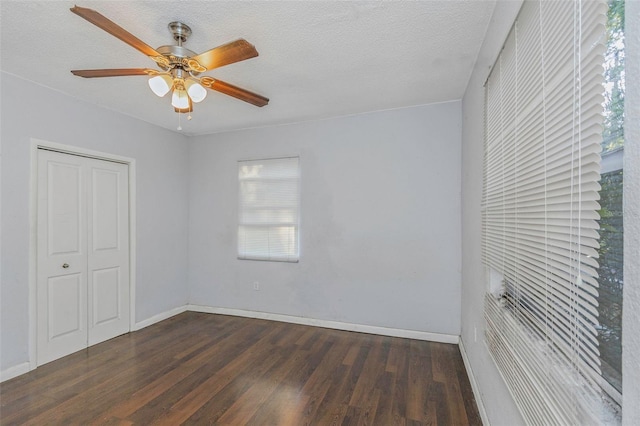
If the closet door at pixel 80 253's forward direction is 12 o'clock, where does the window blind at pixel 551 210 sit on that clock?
The window blind is roughly at 1 o'clock from the closet door.

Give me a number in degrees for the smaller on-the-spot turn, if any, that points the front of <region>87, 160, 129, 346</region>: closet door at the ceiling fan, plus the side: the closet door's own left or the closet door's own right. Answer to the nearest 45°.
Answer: approximately 45° to the closet door's own right

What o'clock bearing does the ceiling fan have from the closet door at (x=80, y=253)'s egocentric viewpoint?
The ceiling fan is roughly at 1 o'clock from the closet door.

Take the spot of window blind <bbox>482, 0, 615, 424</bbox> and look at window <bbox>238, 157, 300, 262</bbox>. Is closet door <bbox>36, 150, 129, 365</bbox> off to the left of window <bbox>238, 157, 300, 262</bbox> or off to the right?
left

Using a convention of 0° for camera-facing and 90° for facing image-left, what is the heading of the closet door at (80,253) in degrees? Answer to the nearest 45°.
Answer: approximately 315°

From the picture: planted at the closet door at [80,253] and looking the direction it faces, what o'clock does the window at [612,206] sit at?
The window is roughly at 1 o'clock from the closet door.

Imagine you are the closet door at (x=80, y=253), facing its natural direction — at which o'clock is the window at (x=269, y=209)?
The window is roughly at 11 o'clock from the closet door.

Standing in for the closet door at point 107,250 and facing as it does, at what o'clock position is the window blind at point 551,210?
The window blind is roughly at 1 o'clock from the closet door.
